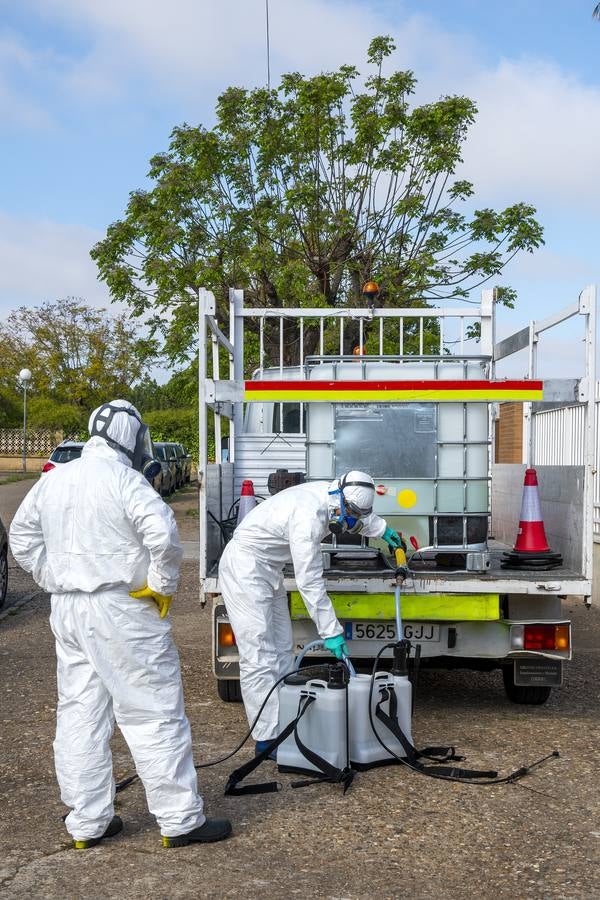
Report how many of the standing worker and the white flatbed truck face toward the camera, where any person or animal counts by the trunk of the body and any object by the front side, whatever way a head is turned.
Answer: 0

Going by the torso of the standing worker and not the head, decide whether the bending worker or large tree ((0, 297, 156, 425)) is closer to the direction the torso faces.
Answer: the bending worker

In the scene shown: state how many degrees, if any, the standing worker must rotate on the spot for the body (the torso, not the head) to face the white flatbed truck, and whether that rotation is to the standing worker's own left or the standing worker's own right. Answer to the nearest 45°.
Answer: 0° — they already face it

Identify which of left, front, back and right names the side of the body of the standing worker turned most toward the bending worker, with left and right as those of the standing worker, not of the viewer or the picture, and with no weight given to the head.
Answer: front

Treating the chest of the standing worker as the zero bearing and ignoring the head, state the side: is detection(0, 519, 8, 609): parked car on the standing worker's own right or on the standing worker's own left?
on the standing worker's own left

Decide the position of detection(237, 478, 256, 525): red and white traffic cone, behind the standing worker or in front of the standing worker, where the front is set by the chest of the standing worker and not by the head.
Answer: in front

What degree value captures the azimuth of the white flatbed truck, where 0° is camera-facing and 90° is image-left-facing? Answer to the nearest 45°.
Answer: approximately 180°

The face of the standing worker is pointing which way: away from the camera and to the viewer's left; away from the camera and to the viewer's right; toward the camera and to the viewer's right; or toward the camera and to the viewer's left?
away from the camera and to the viewer's right

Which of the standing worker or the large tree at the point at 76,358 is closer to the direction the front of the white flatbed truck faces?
the large tree

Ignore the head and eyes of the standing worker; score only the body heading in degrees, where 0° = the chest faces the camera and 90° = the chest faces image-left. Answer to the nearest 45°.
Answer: approximately 225°
